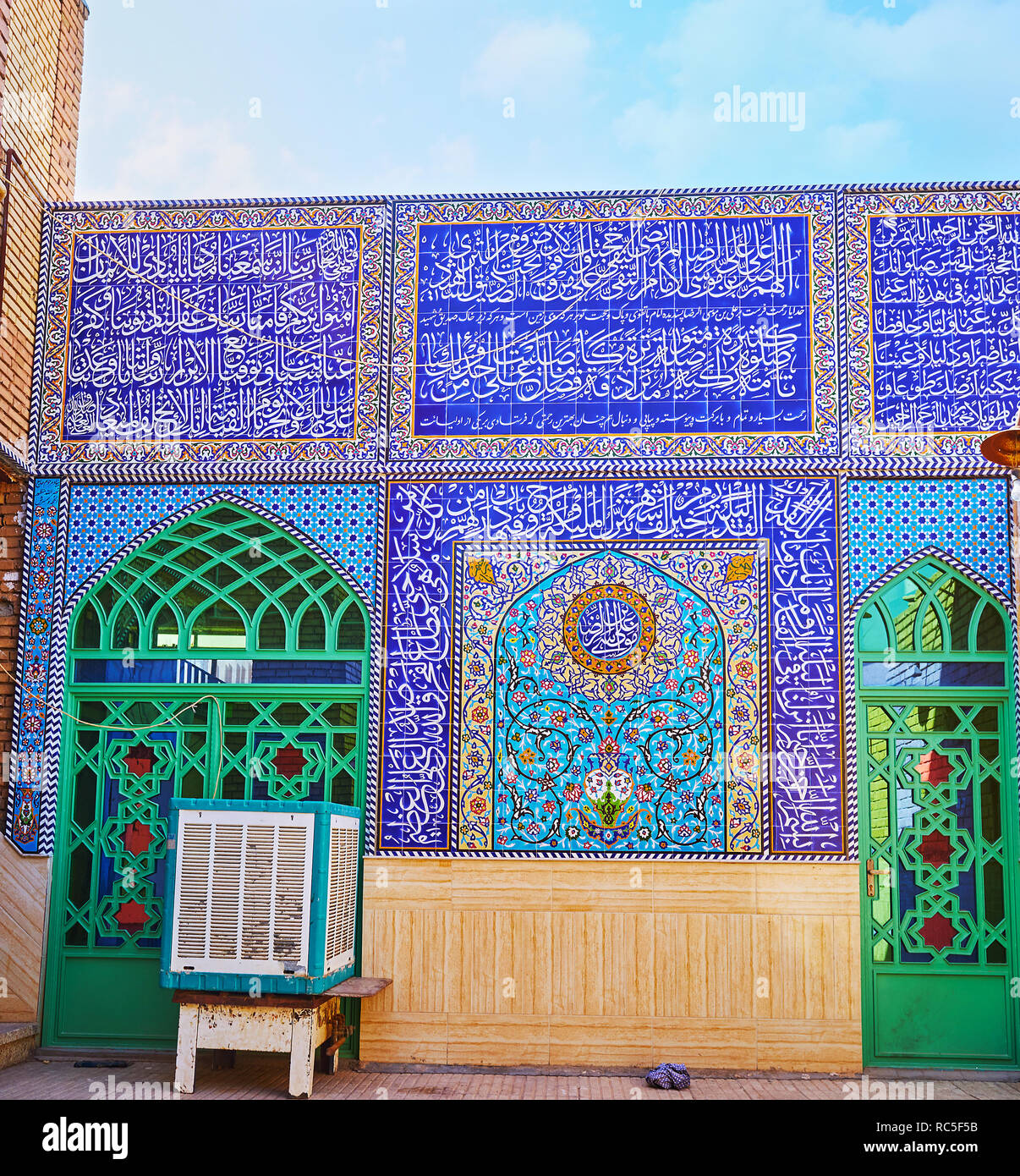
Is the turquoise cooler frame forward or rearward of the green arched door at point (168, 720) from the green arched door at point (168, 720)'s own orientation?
forward

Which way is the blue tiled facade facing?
toward the camera

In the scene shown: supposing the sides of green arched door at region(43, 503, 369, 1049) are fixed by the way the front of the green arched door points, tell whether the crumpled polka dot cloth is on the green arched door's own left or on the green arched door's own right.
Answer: on the green arched door's own left

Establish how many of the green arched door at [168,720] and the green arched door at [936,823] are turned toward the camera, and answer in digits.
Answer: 2

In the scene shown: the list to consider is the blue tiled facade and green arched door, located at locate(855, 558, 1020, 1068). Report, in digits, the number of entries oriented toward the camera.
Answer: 2

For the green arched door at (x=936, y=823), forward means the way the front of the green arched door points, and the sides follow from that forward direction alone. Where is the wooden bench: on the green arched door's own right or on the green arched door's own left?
on the green arched door's own right

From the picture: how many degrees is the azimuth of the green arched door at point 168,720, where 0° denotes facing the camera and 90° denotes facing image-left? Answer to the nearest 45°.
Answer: approximately 0°

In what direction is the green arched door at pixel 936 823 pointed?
toward the camera

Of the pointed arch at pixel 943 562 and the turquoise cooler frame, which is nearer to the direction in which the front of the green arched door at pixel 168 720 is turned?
the turquoise cooler frame
